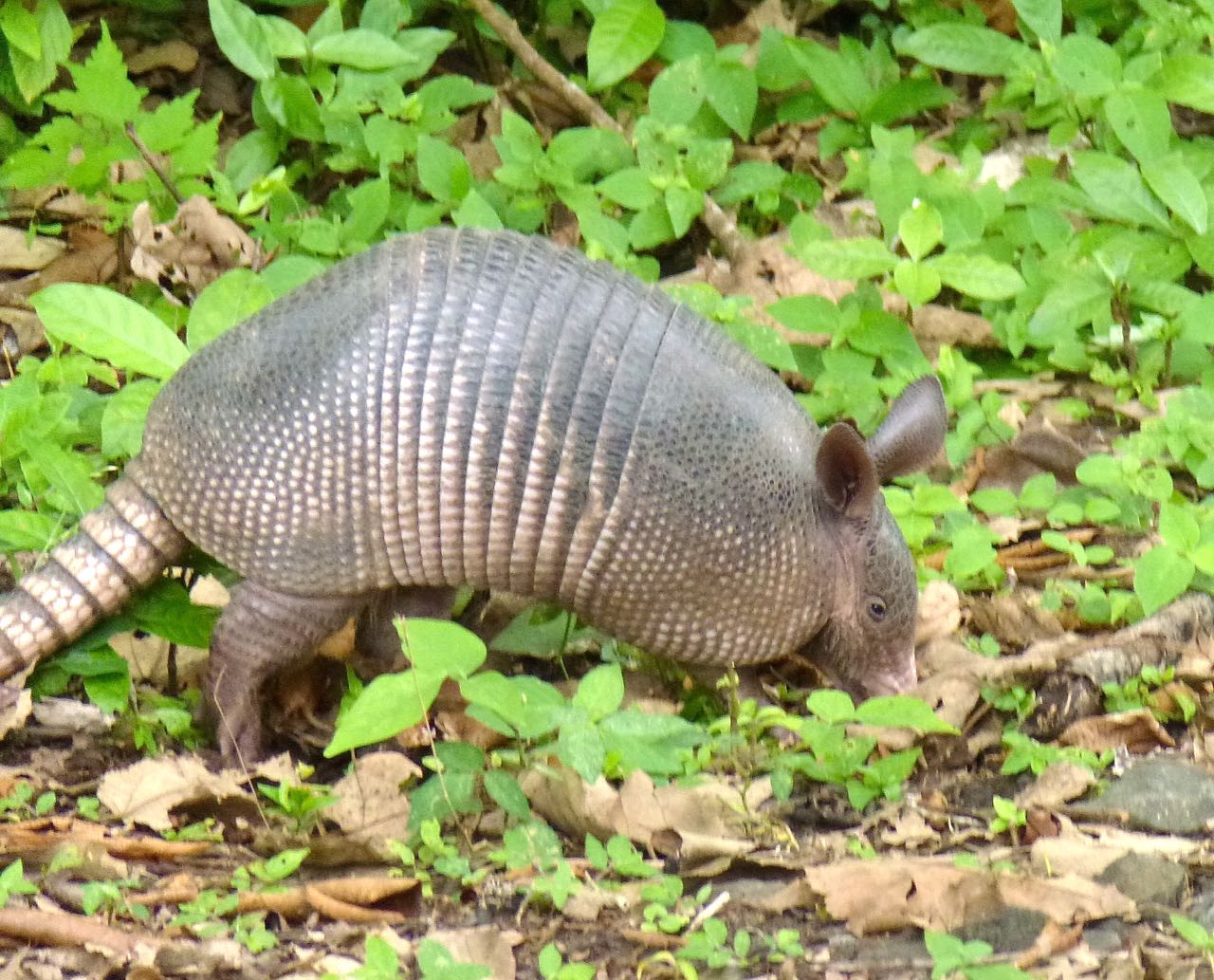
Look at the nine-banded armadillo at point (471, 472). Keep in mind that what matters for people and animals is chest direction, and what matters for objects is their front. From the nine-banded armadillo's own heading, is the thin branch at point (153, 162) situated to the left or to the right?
on its left

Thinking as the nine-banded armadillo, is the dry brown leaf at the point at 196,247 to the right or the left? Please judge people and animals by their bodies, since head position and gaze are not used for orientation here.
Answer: on its left

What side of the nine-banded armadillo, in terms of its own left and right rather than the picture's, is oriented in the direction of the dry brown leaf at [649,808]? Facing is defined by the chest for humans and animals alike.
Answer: right

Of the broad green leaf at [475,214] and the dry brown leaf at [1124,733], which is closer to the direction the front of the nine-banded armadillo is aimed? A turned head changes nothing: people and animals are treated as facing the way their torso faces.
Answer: the dry brown leaf

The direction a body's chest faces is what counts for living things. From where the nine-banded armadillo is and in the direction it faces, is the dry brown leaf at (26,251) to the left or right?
on its left

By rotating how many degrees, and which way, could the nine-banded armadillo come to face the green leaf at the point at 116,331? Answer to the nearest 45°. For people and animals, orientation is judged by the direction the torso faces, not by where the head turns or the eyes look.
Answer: approximately 135° to its left

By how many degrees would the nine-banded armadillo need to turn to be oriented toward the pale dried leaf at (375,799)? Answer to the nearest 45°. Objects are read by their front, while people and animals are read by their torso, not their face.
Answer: approximately 90° to its right

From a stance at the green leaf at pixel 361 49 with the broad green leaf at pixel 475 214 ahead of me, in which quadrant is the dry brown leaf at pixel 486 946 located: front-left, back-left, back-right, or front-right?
front-right

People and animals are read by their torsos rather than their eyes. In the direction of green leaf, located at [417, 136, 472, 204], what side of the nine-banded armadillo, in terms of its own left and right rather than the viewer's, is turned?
left

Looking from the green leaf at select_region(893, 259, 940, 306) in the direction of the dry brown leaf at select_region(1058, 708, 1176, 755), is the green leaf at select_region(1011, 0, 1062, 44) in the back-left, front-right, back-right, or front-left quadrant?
back-left

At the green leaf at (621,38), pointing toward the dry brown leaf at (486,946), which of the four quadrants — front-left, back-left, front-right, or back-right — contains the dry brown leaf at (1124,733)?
front-left

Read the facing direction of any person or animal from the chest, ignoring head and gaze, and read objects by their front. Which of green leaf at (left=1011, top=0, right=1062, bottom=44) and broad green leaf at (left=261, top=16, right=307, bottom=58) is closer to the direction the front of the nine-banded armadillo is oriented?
the green leaf

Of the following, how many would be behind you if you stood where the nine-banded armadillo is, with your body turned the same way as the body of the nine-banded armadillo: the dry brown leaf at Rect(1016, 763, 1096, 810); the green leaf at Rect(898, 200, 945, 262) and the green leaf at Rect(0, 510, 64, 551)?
1

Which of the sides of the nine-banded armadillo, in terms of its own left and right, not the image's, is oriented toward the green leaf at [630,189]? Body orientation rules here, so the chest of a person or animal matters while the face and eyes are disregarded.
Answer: left

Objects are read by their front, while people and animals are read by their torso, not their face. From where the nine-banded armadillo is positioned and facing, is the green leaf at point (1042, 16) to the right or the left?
on its left

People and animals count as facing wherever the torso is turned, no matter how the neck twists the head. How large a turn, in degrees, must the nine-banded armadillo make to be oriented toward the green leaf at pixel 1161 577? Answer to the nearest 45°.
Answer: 0° — it already faces it

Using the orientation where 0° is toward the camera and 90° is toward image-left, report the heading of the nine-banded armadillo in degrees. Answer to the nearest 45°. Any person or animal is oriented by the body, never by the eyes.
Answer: approximately 270°

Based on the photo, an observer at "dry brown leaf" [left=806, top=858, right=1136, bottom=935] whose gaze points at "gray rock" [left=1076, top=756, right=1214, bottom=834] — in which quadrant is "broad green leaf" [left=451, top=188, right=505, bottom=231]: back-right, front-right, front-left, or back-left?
front-left

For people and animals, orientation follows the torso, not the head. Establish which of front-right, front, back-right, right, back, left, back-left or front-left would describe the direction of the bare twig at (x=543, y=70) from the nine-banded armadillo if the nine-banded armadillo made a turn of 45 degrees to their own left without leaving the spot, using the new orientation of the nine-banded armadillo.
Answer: front-left
